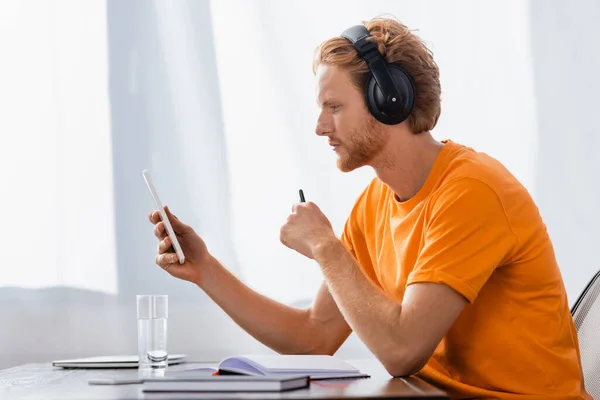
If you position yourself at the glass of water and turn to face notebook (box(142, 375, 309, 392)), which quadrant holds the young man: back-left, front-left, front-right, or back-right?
front-left

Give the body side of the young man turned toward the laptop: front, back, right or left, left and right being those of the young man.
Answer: front

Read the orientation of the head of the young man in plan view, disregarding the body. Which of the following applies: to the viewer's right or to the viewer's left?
to the viewer's left

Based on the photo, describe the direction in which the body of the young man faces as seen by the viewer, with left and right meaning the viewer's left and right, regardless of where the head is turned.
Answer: facing to the left of the viewer
